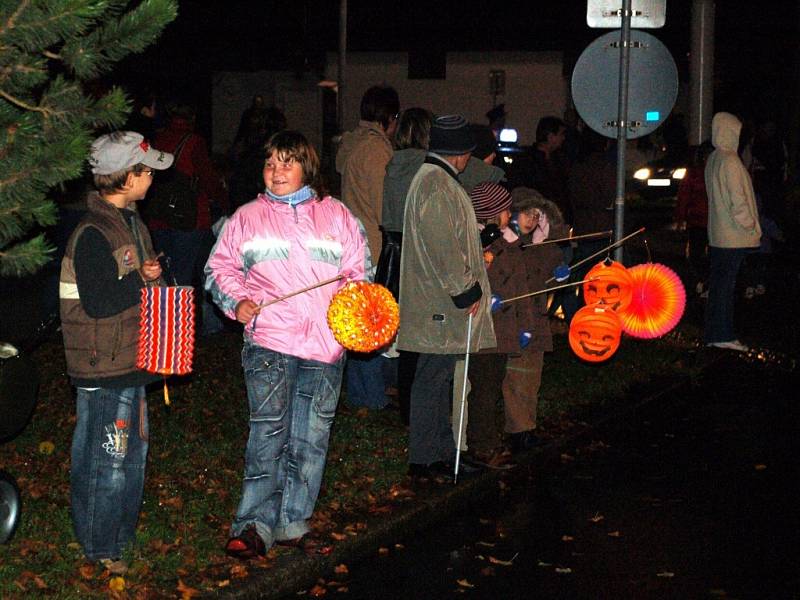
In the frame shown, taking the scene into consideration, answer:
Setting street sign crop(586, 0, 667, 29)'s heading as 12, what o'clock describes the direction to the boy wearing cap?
The boy wearing cap is roughly at 7 o'clock from the street sign.

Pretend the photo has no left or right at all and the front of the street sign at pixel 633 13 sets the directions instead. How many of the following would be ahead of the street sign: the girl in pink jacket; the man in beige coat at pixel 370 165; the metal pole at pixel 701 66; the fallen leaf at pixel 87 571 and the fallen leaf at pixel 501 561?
1

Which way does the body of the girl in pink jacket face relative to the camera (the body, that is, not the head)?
toward the camera

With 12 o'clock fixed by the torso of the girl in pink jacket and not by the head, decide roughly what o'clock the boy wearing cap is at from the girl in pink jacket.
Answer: The boy wearing cap is roughly at 2 o'clock from the girl in pink jacket.

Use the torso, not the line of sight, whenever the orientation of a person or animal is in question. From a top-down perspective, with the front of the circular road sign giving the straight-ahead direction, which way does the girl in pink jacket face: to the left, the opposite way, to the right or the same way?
the opposite way

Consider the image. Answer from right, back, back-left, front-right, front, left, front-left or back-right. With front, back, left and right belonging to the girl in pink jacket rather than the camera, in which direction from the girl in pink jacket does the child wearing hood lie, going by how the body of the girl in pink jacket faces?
back-left

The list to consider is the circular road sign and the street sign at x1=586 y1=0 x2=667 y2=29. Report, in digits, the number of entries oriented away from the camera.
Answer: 2

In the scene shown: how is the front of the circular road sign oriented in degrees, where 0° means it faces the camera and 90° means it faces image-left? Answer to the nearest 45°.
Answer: approximately 180°

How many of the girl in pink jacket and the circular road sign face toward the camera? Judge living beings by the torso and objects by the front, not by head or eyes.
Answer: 1

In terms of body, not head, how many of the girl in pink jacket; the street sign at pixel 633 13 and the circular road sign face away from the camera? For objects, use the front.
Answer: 2

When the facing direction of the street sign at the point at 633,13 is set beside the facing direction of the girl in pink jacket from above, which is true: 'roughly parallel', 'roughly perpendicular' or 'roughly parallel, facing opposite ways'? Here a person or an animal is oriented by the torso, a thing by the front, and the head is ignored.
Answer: roughly parallel, facing opposite ways

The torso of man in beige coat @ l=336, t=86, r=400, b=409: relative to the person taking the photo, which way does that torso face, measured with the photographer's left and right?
facing away from the viewer and to the right of the viewer

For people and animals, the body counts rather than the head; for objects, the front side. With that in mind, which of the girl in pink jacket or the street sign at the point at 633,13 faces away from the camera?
the street sign

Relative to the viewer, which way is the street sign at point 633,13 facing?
away from the camera

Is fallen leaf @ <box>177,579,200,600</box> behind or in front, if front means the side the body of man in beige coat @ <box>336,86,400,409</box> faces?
behind

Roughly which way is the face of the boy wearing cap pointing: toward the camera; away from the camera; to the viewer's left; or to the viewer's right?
to the viewer's right

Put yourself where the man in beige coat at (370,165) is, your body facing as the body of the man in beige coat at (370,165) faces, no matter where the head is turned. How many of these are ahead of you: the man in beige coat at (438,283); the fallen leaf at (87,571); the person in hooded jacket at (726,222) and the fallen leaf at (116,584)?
1

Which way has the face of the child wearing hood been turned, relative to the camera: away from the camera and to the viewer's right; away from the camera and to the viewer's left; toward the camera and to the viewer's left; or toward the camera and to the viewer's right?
toward the camera and to the viewer's left
